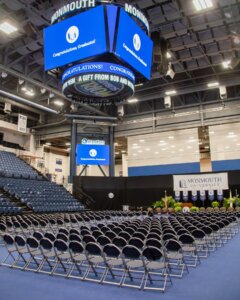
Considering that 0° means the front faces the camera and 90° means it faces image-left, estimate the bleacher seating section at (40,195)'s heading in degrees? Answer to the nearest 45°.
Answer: approximately 315°

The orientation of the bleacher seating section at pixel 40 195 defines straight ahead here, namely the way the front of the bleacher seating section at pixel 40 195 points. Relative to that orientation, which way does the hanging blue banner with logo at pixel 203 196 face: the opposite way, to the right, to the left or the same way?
to the right

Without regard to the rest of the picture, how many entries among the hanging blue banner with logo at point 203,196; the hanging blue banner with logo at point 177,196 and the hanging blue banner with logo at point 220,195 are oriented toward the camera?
3

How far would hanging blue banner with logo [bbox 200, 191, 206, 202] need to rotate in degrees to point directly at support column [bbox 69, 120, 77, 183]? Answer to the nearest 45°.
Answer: approximately 90° to its right

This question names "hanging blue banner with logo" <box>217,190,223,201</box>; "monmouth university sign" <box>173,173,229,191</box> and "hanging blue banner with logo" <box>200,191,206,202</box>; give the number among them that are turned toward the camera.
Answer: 3

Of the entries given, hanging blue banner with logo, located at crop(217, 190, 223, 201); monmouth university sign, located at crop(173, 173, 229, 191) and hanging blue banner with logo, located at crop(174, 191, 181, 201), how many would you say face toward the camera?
3

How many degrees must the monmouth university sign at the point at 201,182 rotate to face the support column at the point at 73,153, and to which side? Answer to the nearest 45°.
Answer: approximately 90° to its right

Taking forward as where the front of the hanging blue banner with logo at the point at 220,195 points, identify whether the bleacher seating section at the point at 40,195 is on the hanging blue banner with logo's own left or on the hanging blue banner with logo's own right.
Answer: on the hanging blue banner with logo's own right

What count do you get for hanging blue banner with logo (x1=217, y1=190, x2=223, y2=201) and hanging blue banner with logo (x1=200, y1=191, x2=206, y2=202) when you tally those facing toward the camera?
2

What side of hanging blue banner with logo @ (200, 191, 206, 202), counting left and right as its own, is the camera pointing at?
front

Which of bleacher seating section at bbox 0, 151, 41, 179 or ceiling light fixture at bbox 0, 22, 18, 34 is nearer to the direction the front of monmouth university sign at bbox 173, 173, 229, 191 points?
the ceiling light fixture

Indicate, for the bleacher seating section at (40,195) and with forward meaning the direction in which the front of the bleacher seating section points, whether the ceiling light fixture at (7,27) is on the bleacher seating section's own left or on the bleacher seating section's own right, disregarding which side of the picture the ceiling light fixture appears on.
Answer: on the bleacher seating section's own right

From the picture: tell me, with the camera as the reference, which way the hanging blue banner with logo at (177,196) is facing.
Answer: facing the viewer

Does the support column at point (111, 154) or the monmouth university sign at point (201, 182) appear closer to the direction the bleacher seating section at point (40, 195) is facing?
the monmouth university sign

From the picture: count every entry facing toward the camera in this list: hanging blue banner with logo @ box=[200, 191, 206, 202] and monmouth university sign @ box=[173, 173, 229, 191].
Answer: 2

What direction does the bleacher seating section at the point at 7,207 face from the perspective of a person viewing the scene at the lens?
facing the viewer and to the right of the viewer
